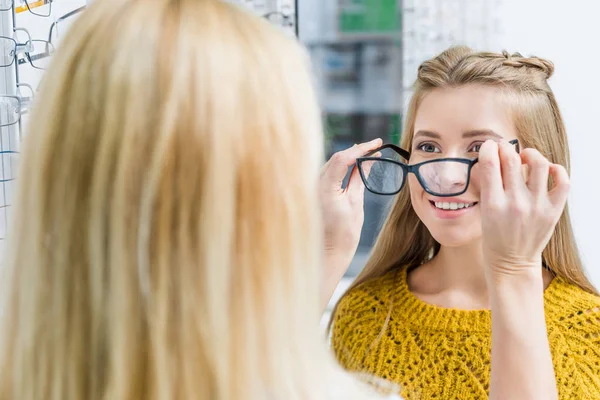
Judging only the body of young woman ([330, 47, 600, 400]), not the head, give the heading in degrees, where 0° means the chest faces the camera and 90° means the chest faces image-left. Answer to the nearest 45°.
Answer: approximately 0°

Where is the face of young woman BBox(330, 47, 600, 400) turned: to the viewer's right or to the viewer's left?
to the viewer's left

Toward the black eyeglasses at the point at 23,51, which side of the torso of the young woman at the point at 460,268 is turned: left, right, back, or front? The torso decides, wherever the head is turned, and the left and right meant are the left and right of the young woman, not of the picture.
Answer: right
